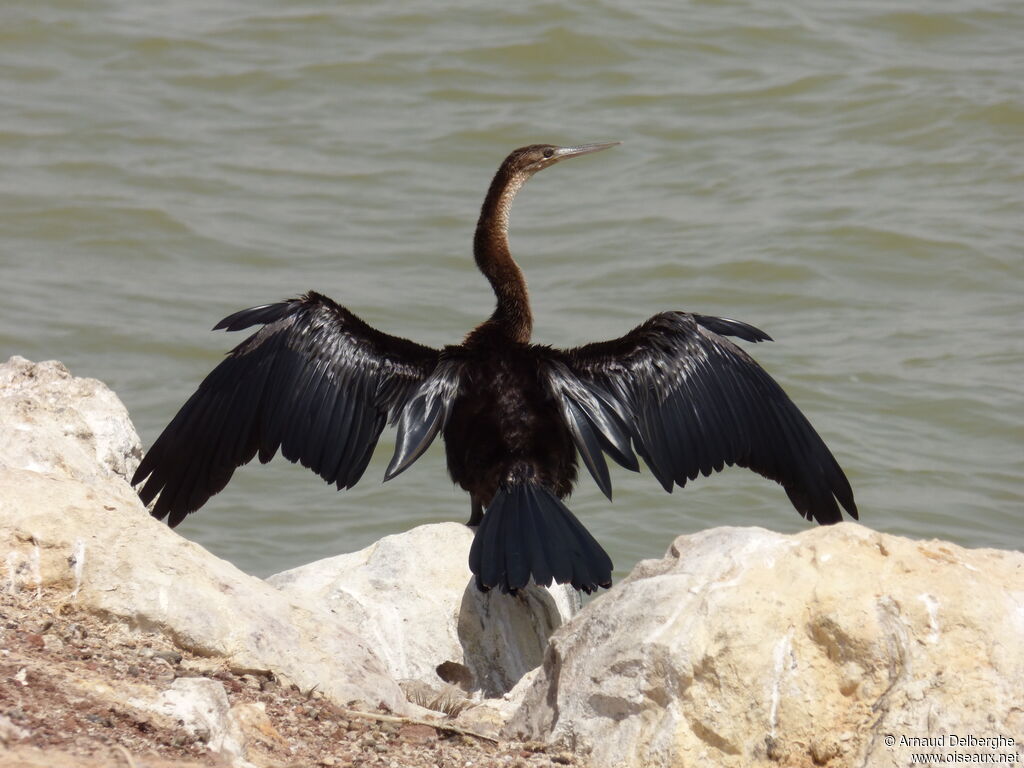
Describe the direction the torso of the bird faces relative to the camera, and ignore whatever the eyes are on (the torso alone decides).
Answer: away from the camera

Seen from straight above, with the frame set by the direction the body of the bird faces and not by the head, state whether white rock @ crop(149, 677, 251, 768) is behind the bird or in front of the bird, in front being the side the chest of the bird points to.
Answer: behind

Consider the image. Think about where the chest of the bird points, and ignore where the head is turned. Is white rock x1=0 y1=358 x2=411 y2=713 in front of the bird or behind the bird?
behind

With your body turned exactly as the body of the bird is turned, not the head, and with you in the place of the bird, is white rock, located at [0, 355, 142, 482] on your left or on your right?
on your left

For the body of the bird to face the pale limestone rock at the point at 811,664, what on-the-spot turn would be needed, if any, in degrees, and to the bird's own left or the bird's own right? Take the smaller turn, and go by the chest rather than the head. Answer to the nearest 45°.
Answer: approximately 180°
